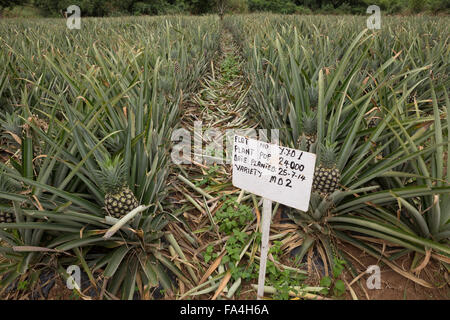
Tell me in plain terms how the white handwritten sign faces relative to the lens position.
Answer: facing the viewer and to the left of the viewer
